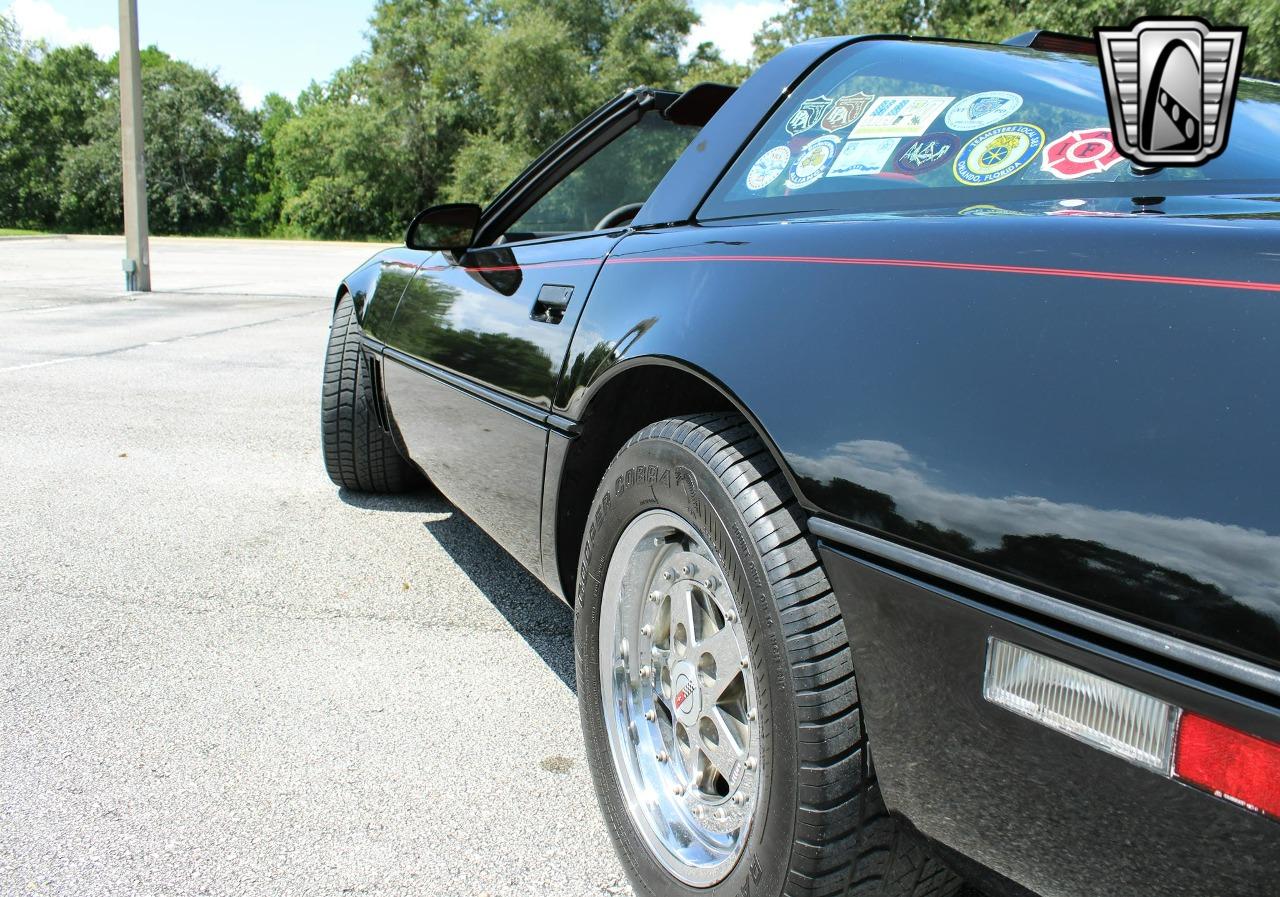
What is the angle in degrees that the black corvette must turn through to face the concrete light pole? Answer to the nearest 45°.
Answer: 0° — it already faces it

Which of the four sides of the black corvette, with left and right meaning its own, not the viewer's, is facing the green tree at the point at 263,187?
front

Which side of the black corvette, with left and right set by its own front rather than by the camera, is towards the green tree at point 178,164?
front

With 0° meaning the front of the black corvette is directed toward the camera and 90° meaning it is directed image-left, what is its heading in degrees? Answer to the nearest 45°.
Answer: approximately 135°
